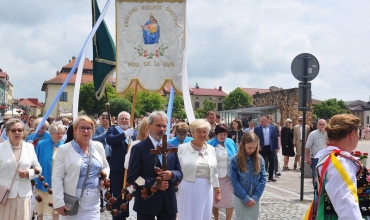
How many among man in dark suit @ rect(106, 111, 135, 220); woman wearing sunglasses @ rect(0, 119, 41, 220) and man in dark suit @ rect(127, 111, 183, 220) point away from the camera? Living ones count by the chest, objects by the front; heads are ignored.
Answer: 0

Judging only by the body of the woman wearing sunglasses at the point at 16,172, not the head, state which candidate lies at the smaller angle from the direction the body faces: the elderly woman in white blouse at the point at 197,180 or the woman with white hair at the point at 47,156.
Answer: the elderly woman in white blouse

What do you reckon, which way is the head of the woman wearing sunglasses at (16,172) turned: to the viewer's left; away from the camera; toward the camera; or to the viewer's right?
toward the camera

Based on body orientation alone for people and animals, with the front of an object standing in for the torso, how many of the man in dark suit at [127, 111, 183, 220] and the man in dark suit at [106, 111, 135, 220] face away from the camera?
0

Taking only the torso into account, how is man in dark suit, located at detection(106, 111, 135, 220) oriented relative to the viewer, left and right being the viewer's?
facing the viewer and to the right of the viewer

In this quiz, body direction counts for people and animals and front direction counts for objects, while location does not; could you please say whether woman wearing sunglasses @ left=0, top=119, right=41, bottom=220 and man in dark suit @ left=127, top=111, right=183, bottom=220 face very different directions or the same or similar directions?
same or similar directions

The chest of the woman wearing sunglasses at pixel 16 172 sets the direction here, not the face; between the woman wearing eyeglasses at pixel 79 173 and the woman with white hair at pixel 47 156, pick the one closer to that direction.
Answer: the woman wearing eyeglasses

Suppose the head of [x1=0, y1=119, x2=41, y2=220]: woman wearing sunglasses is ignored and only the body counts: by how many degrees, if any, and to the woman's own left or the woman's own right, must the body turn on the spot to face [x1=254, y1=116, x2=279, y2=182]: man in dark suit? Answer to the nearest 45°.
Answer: approximately 135° to the woman's own left

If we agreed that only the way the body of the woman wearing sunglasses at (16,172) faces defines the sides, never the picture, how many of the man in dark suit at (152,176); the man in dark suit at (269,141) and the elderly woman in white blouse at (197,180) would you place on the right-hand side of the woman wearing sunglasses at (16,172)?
0

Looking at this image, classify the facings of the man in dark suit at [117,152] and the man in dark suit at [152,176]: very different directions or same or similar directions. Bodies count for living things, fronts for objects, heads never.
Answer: same or similar directions

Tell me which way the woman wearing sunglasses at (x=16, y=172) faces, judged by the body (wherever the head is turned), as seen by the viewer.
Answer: toward the camera

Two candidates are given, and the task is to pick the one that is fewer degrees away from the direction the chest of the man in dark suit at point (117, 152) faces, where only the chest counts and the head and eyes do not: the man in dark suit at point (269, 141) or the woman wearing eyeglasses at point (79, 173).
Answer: the woman wearing eyeglasses

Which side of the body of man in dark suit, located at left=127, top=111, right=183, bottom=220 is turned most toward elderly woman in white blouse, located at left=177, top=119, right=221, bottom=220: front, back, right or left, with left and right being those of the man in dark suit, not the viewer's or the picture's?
left
